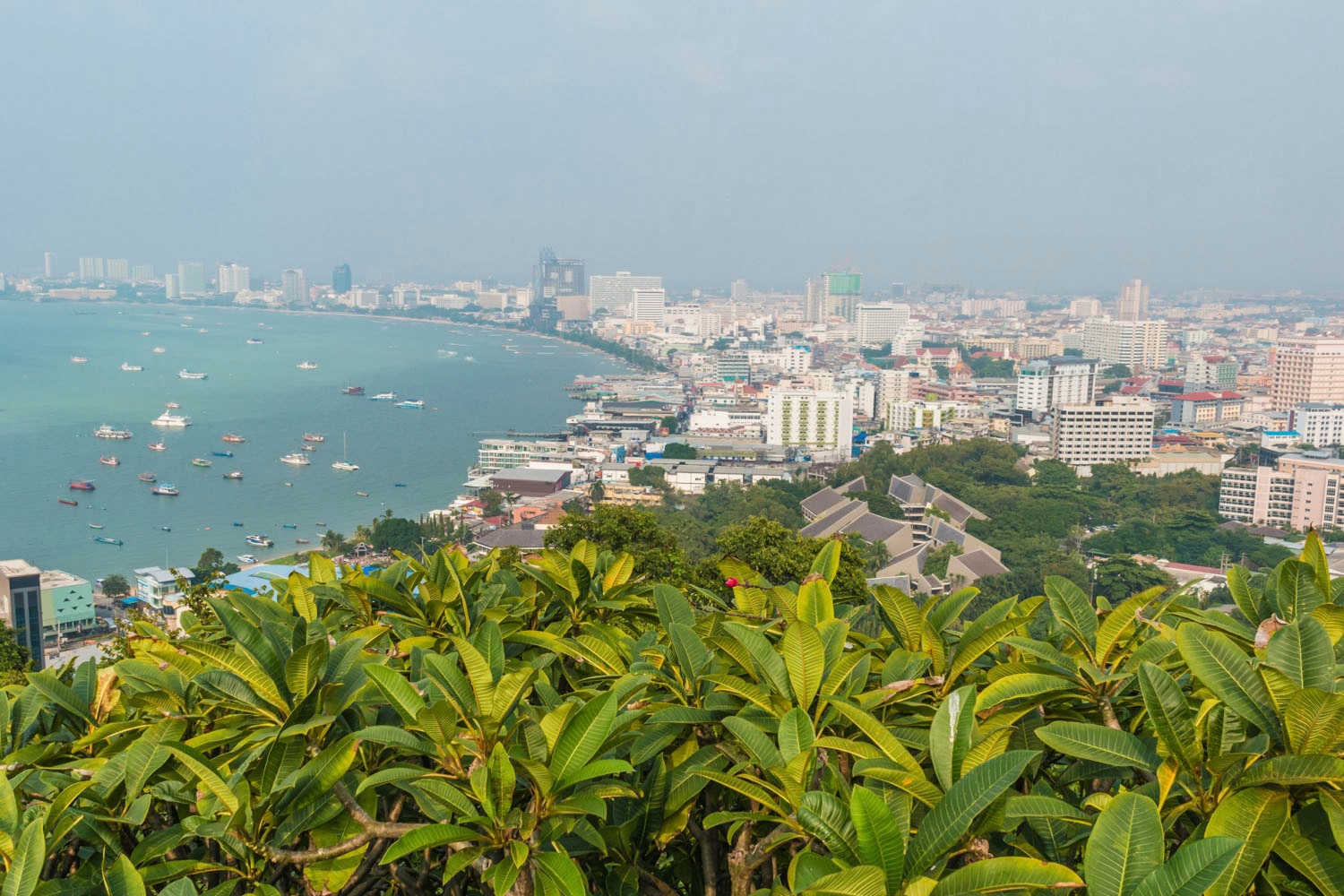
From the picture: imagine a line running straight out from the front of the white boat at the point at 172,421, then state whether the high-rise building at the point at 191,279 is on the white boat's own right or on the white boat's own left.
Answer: on the white boat's own right

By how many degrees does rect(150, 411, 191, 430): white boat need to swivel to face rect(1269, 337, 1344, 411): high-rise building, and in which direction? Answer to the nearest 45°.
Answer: approximately 180°

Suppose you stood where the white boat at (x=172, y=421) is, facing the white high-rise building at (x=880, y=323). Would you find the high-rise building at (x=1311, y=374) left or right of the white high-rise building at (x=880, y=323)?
right

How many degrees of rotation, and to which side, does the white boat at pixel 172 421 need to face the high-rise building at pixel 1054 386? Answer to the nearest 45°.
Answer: approximately 180°

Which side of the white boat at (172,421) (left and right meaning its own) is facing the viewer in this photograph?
left

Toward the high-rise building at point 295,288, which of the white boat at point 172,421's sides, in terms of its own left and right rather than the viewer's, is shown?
right

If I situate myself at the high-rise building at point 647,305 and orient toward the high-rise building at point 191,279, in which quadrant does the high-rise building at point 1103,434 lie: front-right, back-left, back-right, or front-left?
back-left

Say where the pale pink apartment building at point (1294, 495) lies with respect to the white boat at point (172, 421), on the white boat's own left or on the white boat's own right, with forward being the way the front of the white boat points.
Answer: on the white boat's own left

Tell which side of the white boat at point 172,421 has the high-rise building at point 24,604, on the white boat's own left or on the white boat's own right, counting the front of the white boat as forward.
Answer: on the white boat's own left

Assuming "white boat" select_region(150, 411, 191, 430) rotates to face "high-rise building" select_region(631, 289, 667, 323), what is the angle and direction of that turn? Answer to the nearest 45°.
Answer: approximately 135° to its right

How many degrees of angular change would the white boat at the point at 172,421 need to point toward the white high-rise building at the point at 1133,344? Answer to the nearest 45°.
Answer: approximately 180°

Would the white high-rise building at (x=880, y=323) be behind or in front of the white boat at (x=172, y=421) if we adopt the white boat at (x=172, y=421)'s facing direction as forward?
behind

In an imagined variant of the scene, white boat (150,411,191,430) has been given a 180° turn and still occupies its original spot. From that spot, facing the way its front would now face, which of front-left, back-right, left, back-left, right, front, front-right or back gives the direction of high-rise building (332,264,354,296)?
left
